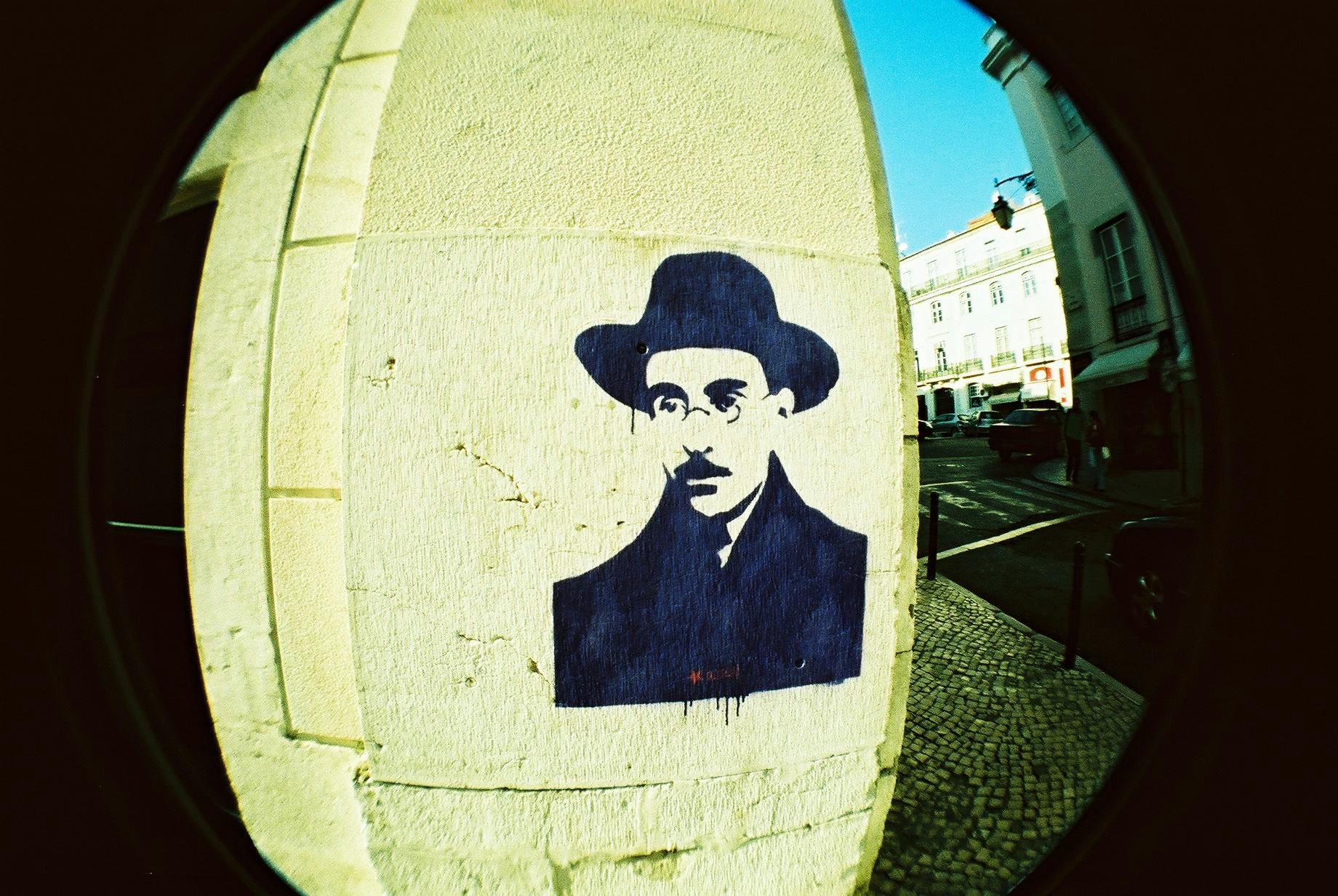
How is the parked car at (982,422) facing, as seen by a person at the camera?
facing the viewer and to the left of the viewer
